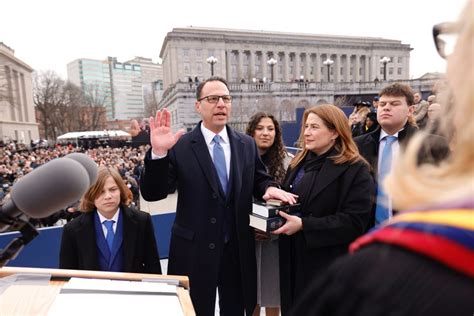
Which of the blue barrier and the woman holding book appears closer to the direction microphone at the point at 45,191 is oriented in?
the woman holding book

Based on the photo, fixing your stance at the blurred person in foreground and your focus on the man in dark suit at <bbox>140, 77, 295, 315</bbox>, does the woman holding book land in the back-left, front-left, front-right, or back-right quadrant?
front-right

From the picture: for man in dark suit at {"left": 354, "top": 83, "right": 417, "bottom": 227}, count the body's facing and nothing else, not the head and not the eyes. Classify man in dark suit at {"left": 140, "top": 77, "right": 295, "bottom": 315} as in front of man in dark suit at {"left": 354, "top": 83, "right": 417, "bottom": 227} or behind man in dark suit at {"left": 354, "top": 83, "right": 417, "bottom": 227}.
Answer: in front

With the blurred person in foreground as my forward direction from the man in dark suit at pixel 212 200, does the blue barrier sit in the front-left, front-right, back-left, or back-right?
back-right

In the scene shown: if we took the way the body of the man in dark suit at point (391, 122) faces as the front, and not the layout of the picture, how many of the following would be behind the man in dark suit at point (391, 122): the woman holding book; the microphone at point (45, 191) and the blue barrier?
0

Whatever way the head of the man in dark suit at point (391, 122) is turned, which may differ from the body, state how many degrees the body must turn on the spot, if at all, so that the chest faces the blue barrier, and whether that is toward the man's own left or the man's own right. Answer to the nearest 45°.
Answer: approximately 45° to the man's own right

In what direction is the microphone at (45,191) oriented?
to the viewer's right

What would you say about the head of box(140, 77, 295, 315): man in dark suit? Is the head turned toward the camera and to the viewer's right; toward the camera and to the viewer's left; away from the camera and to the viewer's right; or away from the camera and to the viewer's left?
toward the camera and to the viewer's right

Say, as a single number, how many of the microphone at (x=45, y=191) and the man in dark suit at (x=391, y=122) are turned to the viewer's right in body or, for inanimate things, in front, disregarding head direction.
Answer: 1

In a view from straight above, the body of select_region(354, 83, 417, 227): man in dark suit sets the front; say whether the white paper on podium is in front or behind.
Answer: in front

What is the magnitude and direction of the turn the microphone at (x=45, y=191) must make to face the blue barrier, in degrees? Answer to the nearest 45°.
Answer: approximately 90° to its left

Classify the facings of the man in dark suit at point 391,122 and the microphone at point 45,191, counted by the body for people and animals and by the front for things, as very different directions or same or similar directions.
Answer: very different directions

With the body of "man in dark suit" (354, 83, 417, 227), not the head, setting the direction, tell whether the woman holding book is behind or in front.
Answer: in front

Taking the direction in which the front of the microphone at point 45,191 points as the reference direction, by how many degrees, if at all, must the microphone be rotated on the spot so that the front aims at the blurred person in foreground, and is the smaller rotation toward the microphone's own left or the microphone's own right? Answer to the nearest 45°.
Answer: approximately 45° to the microphone's own right

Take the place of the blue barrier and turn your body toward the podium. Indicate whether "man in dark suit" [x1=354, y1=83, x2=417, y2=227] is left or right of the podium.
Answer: left

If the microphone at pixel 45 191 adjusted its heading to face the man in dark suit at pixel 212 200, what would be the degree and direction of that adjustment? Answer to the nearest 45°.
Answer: approximately 45° to its left

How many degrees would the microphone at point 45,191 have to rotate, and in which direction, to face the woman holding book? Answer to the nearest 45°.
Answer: approximately 45° to its left
